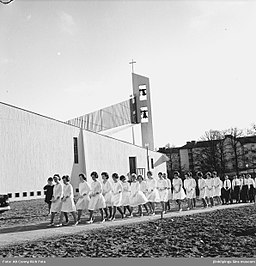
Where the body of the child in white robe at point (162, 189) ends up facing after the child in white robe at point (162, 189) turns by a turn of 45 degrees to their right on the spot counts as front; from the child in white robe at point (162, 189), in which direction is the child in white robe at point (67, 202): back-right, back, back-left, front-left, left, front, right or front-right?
front-left

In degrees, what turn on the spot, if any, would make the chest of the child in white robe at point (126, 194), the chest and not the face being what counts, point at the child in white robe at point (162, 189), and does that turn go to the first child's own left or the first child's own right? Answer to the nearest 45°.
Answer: approximately 180°

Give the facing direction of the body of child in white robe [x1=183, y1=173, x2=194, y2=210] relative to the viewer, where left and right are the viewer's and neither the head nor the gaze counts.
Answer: facing the viewer and to the left of the viewer

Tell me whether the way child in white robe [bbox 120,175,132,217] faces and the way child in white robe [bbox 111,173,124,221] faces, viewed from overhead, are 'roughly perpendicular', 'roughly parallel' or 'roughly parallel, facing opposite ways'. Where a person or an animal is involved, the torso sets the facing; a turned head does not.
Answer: roughly parallel

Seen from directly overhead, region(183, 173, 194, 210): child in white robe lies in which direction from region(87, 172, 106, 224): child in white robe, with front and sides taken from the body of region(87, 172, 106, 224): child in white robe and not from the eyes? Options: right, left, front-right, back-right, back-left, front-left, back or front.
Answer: back

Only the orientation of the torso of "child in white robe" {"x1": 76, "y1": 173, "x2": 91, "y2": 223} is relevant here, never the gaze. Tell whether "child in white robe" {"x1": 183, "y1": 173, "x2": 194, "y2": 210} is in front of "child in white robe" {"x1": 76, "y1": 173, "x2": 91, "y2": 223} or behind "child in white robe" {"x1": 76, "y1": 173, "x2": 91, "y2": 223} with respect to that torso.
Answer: behind

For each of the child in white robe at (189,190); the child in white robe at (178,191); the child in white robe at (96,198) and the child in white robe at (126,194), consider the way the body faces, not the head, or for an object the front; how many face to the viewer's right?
0

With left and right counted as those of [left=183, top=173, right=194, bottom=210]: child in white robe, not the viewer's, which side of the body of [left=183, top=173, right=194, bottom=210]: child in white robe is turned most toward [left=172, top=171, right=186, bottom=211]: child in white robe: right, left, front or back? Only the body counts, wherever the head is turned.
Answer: front

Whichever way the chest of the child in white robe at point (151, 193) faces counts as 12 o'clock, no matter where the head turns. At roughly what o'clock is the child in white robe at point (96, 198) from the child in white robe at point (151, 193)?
the child in white robe at point (96, 198) is roughly at 12 o'clock from the child in white robe at point (151, 193).

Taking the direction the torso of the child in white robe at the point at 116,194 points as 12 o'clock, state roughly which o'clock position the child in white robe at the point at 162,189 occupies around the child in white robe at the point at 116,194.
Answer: the child in white robe at the point at 162,189 is roughly at 6 o'clock from the child in white robe at the point at 116,194.

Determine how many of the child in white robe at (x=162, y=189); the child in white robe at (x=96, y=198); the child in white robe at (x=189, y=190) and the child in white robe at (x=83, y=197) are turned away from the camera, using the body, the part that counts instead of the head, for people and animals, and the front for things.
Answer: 0

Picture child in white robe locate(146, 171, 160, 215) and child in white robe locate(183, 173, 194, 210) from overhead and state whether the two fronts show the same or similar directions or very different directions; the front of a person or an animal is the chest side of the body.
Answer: same or similar directions
